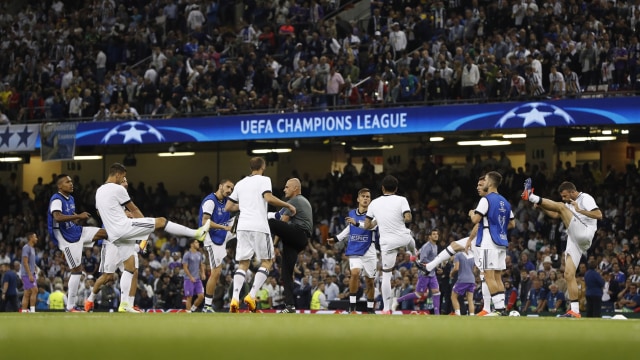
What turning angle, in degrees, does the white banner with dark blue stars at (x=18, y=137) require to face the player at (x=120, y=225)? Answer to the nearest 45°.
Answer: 0° — it already faces them

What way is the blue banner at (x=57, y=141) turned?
toward the camera

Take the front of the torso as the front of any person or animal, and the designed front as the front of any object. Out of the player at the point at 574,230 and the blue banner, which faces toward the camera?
the blue banner

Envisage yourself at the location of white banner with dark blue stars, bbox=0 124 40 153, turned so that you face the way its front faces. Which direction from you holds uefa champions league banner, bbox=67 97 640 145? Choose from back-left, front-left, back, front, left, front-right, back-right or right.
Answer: front-left

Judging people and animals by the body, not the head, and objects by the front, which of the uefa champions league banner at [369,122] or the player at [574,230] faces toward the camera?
the uefa champions league banner

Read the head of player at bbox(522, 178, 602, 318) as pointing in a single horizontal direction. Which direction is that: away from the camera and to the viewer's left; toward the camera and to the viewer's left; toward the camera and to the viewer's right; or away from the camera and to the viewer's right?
toward the camera and to the viewer's left

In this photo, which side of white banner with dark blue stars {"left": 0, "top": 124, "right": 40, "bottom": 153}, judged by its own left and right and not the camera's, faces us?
front

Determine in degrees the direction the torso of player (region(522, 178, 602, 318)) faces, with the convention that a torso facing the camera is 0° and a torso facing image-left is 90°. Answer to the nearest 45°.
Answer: approximately 90°

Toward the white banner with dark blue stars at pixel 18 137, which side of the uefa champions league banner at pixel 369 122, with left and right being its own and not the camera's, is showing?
right

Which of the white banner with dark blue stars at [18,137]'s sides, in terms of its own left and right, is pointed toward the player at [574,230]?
front

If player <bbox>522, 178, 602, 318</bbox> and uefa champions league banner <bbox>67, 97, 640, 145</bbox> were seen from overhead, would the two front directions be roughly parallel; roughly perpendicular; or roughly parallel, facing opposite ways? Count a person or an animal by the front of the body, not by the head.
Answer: roughly perpendicular
